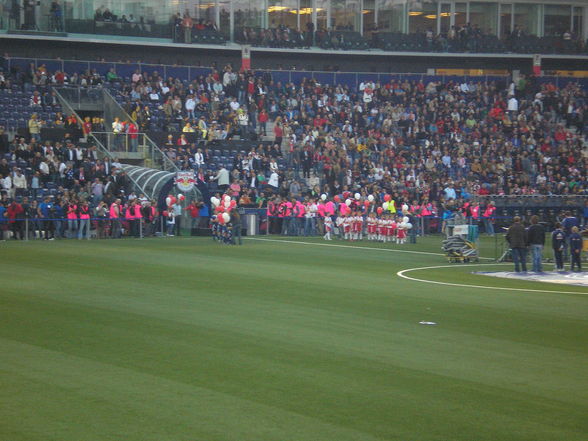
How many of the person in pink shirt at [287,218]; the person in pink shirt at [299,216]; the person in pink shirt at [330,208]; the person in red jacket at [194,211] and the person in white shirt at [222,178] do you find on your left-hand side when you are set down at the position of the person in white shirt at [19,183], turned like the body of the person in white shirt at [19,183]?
5

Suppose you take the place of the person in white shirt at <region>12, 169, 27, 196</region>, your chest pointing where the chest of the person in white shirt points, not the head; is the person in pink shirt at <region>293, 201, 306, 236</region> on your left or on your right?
on your left

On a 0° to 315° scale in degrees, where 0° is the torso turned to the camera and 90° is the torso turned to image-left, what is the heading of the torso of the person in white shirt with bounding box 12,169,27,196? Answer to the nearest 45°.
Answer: approximately 0°

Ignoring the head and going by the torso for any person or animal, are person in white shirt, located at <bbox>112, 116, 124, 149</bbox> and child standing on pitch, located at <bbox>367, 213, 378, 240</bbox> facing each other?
no

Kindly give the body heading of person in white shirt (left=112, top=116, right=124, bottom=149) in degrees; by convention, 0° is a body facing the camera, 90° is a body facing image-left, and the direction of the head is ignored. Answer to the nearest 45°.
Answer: approximately 0°

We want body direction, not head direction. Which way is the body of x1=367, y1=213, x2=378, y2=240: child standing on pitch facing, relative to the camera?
toward the camera

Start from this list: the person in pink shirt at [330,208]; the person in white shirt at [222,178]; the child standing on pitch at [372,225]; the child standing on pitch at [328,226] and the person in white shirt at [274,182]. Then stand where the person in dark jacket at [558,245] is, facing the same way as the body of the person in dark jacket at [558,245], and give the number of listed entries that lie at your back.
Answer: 0

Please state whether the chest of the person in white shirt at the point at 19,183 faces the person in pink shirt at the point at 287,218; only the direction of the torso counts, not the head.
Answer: no

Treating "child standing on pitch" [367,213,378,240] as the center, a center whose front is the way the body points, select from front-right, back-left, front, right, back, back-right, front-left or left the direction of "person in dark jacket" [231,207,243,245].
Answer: front-right

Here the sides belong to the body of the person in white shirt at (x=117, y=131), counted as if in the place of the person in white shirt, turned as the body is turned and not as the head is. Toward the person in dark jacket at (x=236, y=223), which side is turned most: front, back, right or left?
front

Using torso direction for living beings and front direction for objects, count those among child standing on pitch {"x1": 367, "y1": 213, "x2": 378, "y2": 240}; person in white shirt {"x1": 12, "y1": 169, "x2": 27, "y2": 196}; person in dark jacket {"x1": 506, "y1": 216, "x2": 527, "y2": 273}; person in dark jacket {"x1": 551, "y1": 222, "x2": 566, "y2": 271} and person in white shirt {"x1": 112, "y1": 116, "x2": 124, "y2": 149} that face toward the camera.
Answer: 3

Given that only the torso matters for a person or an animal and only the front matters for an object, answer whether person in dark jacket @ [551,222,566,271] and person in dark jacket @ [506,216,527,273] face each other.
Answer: no
